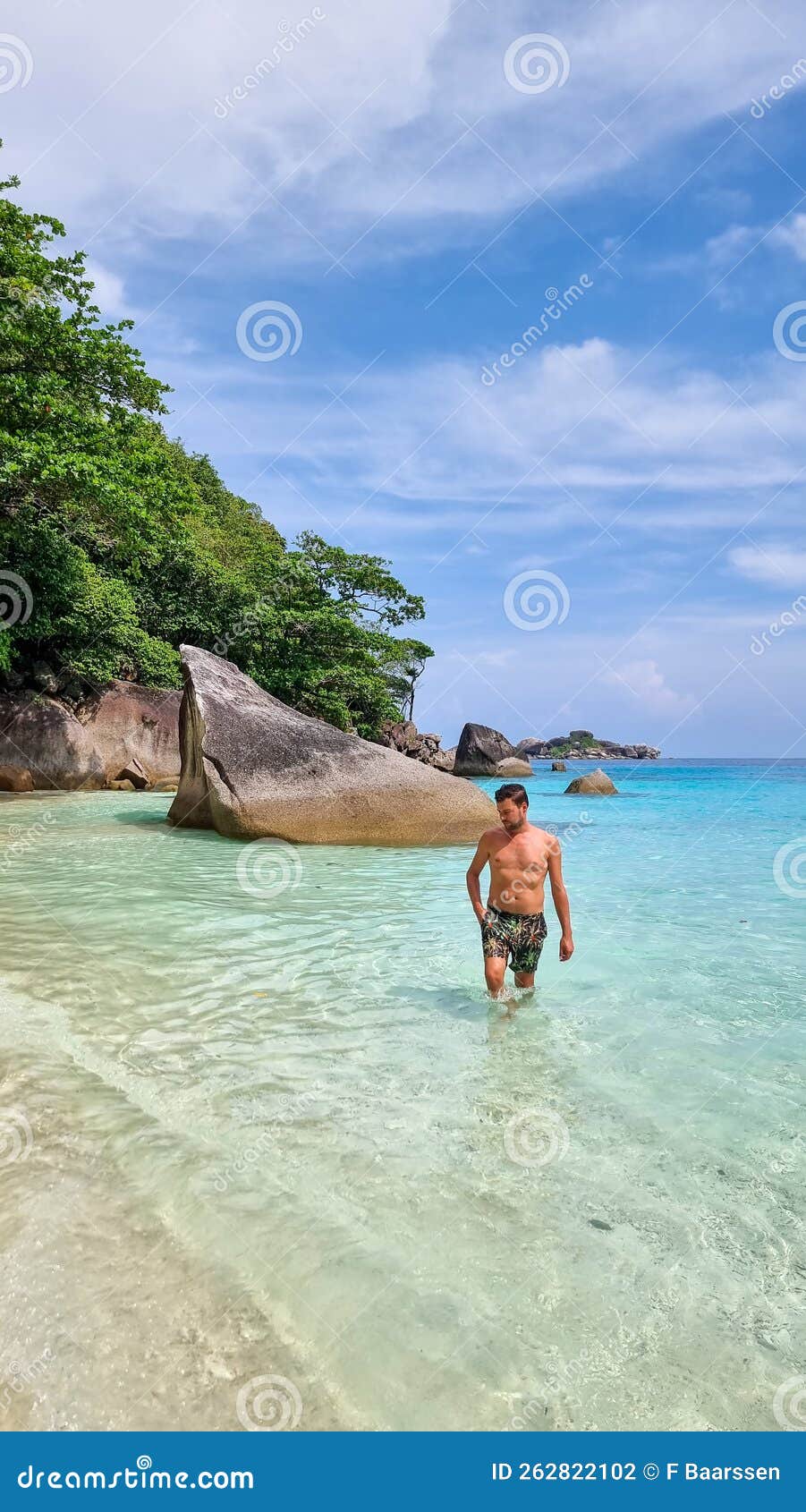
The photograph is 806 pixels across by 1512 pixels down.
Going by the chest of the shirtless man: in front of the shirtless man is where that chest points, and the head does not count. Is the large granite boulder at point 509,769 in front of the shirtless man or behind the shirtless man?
behind

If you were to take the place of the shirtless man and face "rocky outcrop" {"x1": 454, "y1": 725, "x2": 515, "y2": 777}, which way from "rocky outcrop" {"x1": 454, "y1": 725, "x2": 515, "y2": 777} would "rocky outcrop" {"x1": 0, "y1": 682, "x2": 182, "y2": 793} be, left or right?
left

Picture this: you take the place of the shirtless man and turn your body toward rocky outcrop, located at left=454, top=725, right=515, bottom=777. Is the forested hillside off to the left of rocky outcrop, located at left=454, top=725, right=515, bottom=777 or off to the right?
left

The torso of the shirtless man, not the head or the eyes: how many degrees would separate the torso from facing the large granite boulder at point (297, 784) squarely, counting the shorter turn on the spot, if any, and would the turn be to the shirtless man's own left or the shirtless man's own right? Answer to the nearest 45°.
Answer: approximately 135° to the shirtless man's own right

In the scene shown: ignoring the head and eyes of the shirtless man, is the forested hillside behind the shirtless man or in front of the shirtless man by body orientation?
behind

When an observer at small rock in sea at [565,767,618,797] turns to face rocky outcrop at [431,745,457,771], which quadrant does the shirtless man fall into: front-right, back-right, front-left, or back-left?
back-left

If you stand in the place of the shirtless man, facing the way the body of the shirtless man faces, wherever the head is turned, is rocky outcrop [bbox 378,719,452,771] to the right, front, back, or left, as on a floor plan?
back

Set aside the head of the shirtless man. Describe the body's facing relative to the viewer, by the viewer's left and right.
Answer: facing the viewer

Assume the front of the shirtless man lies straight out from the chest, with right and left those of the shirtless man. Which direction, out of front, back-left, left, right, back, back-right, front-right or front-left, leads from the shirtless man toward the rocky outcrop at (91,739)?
back-right

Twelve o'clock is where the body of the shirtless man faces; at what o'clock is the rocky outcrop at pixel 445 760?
The rocky outcrop is roughly at 6 o'clock from the shirtless man.

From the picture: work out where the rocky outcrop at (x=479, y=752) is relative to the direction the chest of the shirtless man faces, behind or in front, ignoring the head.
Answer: behind

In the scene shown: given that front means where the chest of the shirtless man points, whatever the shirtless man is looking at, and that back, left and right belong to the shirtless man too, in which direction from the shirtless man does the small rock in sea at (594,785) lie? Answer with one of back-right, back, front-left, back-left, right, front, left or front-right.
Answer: back
